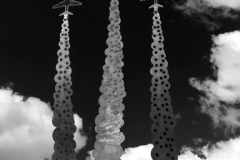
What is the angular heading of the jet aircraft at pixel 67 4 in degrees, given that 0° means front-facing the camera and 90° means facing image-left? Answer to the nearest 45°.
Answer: approximately 180°
